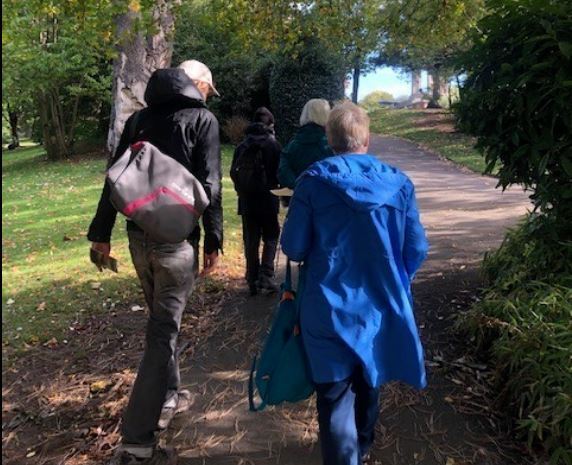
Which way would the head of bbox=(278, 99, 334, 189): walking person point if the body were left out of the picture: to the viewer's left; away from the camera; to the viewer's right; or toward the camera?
away from the camera

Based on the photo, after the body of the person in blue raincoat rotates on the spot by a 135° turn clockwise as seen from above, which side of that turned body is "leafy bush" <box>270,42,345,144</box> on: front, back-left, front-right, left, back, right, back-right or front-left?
back-left

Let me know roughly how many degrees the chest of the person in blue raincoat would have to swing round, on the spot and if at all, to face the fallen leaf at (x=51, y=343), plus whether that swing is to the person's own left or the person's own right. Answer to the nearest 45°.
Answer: approximately 45° to the person's own left

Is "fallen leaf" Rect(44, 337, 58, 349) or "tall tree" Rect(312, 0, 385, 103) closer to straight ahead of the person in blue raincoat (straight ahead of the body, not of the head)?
the tall tree

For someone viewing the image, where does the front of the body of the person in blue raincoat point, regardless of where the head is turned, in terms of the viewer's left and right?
facing away from the viewer

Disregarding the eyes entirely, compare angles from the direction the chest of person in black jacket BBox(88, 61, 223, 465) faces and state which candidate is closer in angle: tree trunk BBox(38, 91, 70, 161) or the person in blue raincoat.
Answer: the tree trunk

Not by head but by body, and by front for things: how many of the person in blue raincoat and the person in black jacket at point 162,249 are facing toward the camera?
0

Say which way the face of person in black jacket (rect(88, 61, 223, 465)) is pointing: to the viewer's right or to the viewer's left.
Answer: to the viewer's right

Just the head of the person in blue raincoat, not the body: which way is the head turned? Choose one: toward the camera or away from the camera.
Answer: away from the camera

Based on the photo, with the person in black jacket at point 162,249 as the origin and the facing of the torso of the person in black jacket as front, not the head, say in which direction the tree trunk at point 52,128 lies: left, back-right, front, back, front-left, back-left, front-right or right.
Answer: front-left

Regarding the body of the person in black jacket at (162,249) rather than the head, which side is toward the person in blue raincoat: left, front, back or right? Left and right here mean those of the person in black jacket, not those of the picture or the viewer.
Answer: right

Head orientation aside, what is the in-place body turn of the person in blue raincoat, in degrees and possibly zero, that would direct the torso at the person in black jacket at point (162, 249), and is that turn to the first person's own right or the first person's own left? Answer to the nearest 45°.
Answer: approximately 45° to the first person's own left

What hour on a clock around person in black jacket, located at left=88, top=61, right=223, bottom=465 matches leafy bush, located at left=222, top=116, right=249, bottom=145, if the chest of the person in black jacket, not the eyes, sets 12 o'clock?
The leafy bush is roughly at 11 o'clock from the person in black jacket.

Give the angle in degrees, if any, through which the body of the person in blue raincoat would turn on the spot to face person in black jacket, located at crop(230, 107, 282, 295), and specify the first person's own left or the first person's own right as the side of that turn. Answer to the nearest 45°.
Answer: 0° — they already face them

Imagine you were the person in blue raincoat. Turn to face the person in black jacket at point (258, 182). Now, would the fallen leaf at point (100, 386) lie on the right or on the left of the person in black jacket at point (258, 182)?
left

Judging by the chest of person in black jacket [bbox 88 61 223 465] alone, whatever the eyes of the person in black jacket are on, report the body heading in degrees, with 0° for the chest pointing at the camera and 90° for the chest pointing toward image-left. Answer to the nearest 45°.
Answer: approximately 225°
